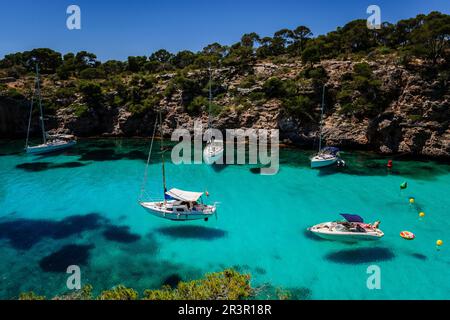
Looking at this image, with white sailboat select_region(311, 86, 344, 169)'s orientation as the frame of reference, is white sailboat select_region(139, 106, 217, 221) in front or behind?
in front

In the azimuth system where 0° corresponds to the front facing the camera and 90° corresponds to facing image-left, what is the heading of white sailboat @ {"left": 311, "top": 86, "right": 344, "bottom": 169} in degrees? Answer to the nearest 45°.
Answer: approximately 45°

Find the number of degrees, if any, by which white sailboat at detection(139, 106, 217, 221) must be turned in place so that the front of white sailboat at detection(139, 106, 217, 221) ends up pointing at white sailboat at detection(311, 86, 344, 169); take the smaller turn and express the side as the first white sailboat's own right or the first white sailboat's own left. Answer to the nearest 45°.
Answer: approximately 135° to the first white sailboat's own right

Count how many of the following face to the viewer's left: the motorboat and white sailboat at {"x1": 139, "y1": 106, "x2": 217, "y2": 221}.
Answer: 2

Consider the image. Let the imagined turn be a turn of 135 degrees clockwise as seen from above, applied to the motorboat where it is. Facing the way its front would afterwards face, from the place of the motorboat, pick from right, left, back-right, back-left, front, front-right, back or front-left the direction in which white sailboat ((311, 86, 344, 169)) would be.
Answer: front-left

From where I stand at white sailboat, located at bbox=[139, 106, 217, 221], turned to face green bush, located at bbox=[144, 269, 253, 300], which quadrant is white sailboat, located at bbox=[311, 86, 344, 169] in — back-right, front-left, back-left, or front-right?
back-left

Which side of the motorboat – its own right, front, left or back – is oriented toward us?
left

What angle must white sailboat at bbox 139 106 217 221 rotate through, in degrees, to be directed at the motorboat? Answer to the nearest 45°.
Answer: approximately 135° to its left

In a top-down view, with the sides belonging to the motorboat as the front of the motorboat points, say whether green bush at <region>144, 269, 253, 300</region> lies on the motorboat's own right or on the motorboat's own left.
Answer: on the motorboat's own left

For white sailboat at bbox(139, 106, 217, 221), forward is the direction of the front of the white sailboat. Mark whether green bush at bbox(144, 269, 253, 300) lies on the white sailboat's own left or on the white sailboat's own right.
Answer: on the white sailboat's own left

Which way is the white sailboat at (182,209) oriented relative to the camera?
to the viewer's left

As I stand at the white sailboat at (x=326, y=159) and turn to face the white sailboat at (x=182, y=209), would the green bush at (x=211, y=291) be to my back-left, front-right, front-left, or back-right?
front-left
